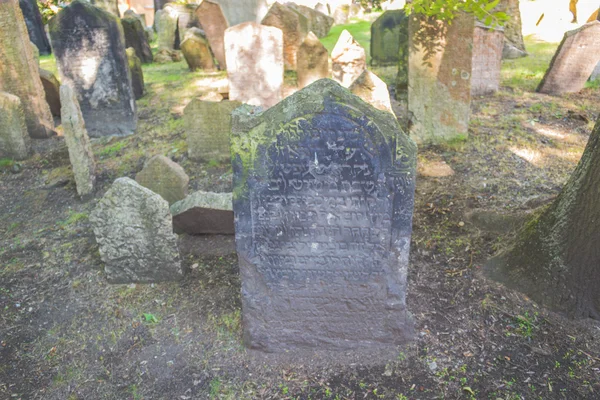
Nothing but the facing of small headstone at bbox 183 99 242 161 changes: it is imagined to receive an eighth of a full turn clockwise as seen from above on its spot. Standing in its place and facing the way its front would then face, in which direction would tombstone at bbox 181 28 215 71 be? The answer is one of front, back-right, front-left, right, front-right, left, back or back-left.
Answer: back-right

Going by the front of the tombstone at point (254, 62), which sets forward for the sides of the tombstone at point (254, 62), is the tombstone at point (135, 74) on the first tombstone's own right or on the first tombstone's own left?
on the first tombstone's own right

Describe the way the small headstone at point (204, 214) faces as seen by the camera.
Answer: facing the viewer

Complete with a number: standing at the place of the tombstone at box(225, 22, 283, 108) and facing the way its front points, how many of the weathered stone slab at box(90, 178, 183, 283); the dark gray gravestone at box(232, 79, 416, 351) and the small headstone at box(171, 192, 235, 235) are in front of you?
3

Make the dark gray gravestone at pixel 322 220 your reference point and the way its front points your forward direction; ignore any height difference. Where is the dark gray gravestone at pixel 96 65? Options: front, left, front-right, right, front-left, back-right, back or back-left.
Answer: back-right

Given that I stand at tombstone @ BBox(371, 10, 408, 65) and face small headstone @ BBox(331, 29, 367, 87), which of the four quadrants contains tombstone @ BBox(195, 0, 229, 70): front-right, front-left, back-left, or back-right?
front-right

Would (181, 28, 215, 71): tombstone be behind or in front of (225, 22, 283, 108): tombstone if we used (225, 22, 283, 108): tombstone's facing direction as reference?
behind

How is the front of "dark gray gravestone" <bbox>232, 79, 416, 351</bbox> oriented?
toward the camera

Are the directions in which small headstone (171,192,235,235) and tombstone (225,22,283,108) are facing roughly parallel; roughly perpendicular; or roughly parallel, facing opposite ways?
roughly parallel

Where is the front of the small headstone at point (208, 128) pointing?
toward the camera

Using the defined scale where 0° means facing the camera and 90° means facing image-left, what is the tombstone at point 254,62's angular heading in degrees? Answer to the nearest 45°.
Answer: approximately 0°

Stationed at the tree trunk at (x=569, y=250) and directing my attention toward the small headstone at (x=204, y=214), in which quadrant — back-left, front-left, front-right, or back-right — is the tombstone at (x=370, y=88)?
front-right

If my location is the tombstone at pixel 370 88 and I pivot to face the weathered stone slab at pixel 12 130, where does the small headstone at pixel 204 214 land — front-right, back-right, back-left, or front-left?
front-left

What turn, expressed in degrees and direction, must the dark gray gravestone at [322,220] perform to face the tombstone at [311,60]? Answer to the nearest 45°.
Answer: approximately 180°
